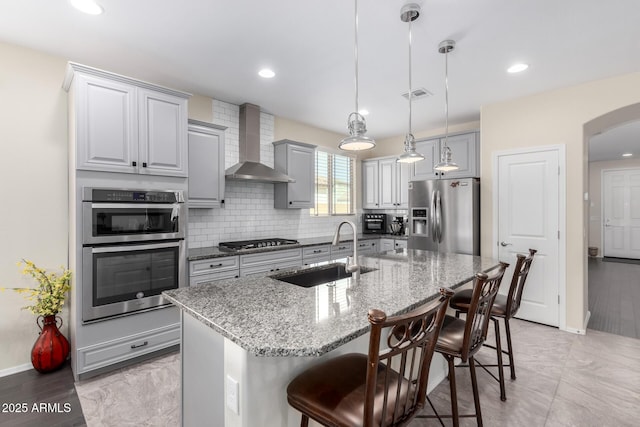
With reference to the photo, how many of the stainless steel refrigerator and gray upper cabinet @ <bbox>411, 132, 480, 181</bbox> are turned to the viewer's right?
0

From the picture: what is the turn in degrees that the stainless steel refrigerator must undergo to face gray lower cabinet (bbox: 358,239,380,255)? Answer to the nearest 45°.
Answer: approximately 45° to its right

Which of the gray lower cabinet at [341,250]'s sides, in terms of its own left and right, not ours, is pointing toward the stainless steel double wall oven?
right

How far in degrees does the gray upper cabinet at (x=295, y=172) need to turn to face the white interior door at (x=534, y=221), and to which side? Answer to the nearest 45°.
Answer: approximately 45° to its left

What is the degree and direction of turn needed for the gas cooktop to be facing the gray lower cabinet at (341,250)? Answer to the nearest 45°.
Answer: approximately 45° to its left

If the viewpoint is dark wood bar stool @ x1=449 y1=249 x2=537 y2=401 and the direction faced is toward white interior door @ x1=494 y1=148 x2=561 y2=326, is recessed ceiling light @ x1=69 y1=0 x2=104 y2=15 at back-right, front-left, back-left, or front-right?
back-left

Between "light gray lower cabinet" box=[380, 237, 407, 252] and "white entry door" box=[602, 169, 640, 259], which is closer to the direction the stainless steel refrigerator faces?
the light gray lower cabinet

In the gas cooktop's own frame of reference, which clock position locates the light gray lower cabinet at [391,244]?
The light gray lower cabinet is roughly at 10 o'clock from the gas cooktop.

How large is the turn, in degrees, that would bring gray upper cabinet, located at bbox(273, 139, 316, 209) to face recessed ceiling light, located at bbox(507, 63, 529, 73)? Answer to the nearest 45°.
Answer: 0° — it already faces it

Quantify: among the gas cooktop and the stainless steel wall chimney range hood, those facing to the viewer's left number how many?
0

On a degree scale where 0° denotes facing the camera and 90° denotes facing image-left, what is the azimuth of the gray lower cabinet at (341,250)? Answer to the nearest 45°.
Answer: approximately 315°
